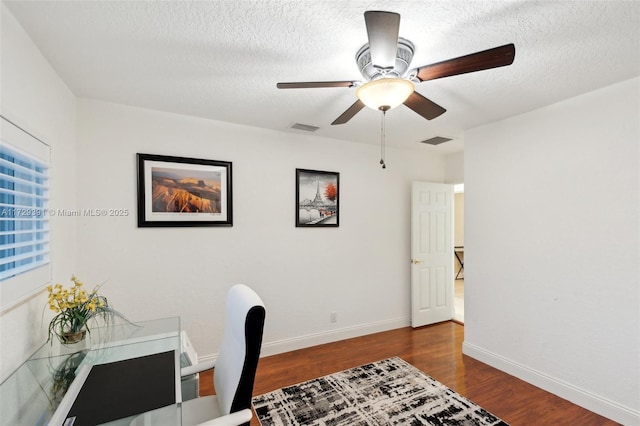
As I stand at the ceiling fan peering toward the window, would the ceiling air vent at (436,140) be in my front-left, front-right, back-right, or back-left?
back-right

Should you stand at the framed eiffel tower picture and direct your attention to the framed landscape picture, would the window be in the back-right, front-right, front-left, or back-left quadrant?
front-left

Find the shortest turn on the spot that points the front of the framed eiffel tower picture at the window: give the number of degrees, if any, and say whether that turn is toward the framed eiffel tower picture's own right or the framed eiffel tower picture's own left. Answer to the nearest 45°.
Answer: approximately 90° to the framed eiffel tower picture's own right

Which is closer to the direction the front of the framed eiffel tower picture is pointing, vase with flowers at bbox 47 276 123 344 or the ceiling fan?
the ceiling fan

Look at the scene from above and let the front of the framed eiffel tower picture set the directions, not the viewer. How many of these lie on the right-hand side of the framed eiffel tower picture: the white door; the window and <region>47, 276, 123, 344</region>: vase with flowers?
2

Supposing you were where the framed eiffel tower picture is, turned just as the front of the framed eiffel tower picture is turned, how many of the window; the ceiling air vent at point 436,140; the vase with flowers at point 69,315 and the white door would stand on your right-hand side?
2

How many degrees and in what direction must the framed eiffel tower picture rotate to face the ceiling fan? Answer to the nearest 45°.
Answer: approximately 45° to its right

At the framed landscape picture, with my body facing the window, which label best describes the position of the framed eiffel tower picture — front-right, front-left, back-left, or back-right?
back-left

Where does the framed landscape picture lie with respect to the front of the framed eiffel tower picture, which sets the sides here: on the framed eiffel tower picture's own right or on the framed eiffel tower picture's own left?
on the framed eiffel tower picture's own right

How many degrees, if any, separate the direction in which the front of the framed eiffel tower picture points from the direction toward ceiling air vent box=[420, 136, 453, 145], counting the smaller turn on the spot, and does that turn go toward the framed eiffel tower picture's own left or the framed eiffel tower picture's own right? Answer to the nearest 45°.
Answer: approximately 45° to the framed eiffel tower picture's own left

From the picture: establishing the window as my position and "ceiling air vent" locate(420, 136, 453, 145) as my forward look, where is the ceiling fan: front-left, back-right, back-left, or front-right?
front-right
